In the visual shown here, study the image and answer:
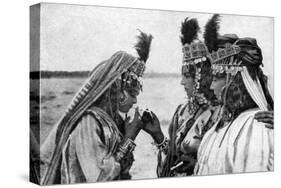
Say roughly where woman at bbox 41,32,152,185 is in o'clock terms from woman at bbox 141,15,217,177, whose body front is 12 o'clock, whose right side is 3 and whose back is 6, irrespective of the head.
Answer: woman at bbox 41,32,152,185 is roughly at 11 o'clock from woman at bbox 141,15,217,177.

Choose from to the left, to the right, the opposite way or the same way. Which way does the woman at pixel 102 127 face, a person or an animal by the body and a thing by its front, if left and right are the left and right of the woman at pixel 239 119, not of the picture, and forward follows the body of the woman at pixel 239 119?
the opposite way

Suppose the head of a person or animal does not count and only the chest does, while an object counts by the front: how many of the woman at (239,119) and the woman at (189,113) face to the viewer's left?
2

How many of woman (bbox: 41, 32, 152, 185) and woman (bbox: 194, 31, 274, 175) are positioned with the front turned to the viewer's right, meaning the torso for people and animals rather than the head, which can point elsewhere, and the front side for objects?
1

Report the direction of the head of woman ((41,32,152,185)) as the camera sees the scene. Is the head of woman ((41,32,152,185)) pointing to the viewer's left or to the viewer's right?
to the viewer's right

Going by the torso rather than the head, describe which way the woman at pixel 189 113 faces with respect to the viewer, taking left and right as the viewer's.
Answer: facing to the left of the viewer

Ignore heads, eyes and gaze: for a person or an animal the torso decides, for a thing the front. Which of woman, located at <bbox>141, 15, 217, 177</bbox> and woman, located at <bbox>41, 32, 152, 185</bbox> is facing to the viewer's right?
woman, located at <bbox>41, 32, 152, 185</bbox>

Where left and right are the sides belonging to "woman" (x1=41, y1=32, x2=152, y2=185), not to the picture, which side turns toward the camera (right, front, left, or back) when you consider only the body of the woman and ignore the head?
right
